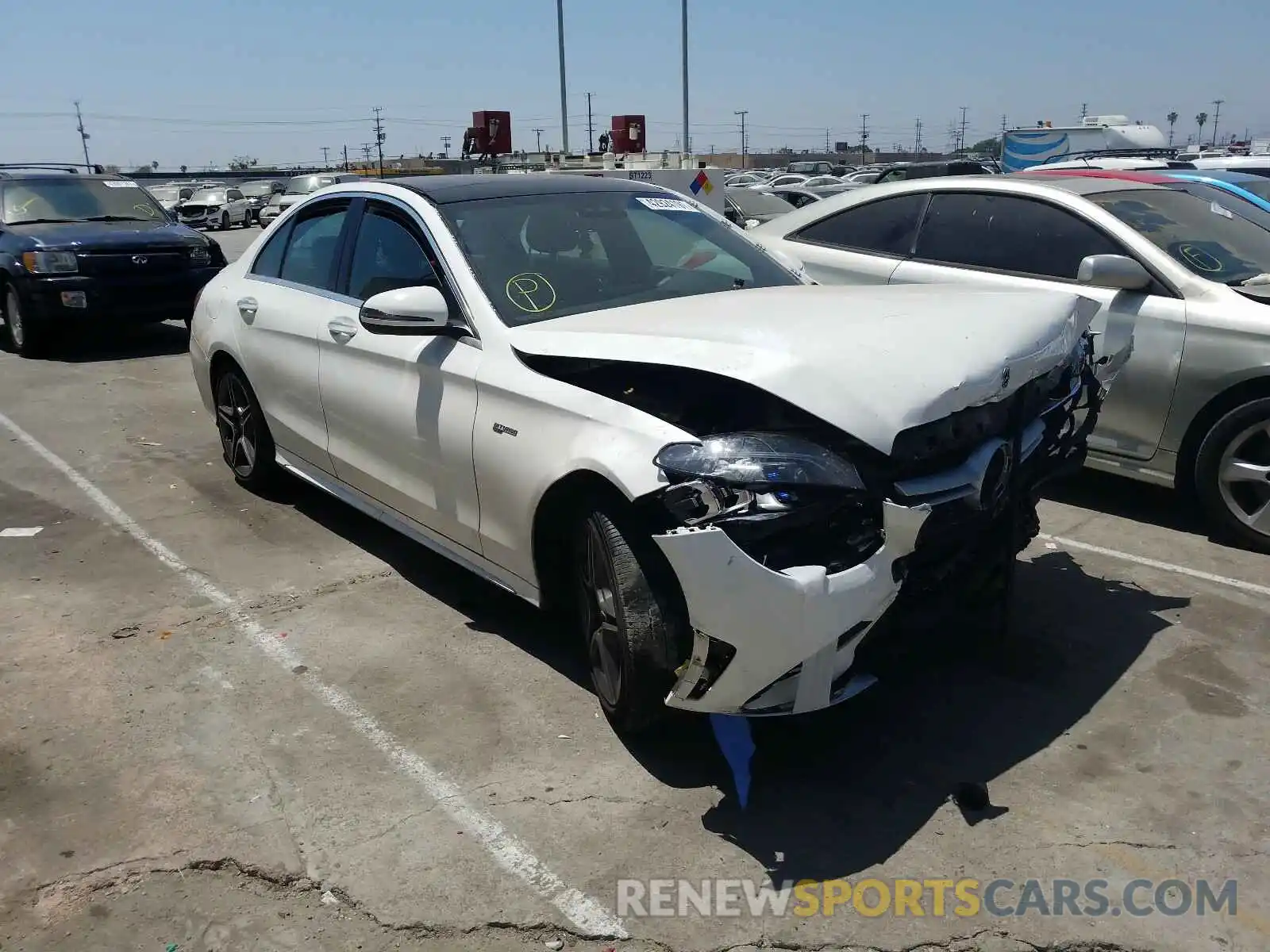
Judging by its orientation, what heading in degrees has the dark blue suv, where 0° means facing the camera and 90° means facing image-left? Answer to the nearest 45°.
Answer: approximately 315°

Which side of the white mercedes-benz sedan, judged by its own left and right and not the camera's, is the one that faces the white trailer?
left

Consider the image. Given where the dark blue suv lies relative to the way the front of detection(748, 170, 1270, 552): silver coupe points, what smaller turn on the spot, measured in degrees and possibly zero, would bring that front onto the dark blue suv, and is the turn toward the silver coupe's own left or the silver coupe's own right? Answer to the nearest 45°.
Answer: approximately 135° to the silver coupe's own right

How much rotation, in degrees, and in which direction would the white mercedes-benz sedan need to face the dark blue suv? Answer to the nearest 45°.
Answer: approximately 180°

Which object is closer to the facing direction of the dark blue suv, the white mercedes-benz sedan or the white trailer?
the white mercedes-benz sedan

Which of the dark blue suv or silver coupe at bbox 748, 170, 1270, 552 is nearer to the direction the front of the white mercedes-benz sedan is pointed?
the silver coupe

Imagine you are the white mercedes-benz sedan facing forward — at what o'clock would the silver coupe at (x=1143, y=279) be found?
The silver coupe is roughly at 9 o'clock from the white mercedes-benz sedan.

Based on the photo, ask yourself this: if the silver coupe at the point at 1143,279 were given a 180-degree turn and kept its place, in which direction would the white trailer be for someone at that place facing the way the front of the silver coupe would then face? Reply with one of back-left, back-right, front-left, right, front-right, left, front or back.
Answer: front-right

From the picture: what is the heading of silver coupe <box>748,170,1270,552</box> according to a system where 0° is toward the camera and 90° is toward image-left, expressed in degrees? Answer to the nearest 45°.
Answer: approximately 315°
